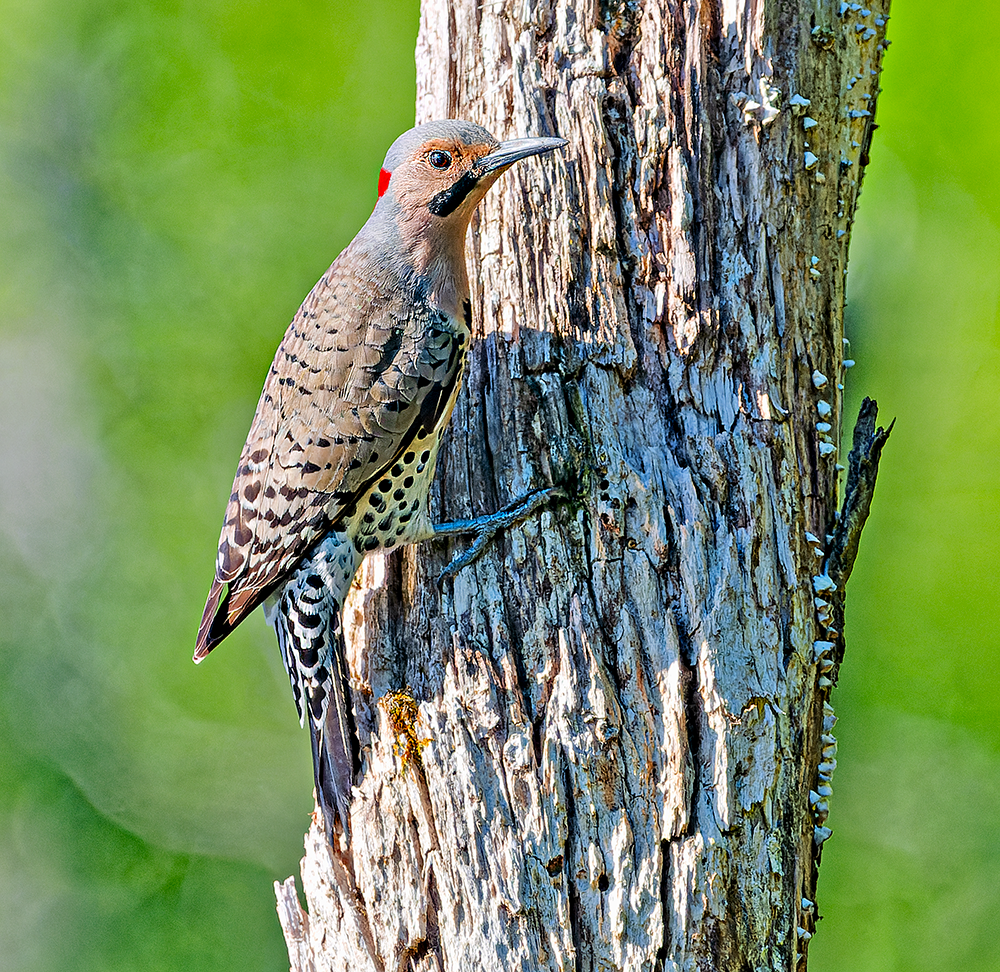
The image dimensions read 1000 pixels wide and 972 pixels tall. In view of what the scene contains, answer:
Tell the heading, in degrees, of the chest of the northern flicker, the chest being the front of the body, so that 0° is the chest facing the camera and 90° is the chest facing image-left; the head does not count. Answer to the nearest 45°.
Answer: approximately 270°
